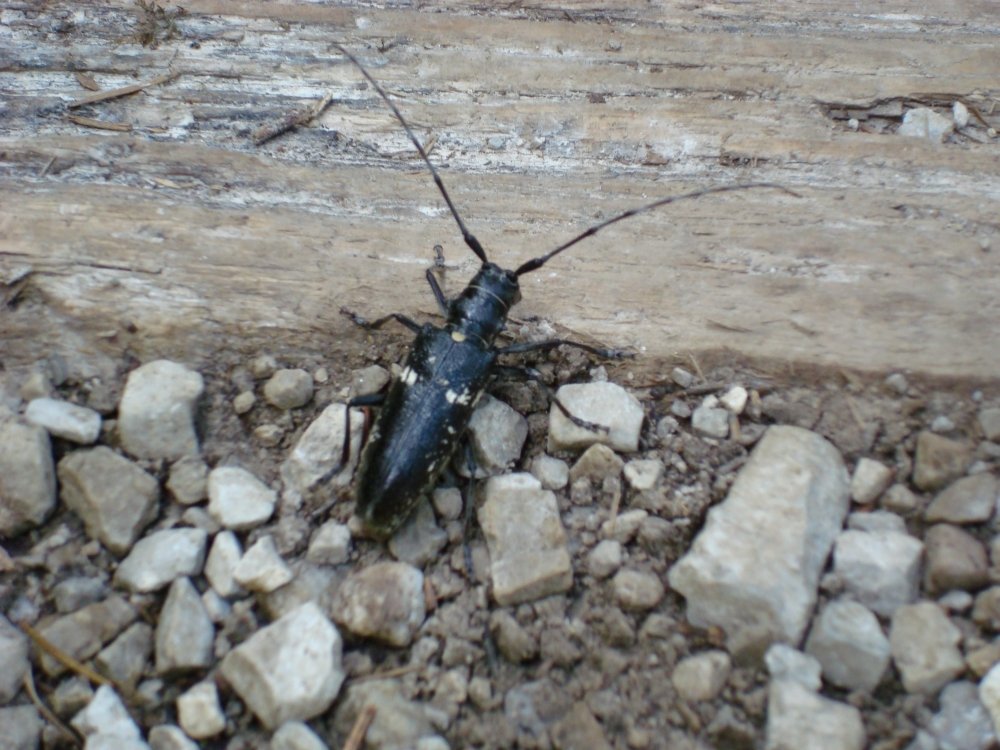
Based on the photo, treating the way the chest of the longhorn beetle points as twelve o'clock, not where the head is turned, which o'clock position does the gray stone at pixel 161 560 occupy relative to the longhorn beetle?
The gray stone is roughly at 6 o'clock from the longhorn beetle.

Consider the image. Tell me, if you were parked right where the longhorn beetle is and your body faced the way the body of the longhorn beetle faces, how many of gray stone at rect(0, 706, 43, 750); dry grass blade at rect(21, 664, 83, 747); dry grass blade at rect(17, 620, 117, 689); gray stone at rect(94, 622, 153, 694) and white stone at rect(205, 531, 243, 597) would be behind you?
5

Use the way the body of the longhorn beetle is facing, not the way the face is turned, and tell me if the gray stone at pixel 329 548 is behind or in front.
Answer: behind

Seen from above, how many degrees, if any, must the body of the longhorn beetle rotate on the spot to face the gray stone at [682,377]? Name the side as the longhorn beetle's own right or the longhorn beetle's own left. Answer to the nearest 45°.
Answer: approximately 45° to the longhorn beetle's own right

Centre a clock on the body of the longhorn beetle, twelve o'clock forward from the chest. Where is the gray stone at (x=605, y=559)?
The gray stone is roughly at 3 o'clock from the longhorn beetle.

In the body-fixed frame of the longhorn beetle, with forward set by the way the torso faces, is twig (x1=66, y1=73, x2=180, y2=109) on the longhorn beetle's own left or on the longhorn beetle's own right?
on the longhorn beetle's own left

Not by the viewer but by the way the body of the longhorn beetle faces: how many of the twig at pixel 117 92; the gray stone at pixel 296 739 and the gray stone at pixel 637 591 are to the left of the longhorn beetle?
1

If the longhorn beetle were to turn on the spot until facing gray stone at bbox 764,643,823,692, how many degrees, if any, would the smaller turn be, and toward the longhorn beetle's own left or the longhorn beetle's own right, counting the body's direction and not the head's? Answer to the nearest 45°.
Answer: approximately 90° to the longhorn beetle's own right

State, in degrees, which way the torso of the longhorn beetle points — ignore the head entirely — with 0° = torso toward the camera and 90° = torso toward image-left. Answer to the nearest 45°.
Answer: approximately 225°

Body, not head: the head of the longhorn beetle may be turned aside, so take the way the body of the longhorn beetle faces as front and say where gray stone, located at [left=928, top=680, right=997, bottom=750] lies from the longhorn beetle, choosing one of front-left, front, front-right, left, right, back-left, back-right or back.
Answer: right

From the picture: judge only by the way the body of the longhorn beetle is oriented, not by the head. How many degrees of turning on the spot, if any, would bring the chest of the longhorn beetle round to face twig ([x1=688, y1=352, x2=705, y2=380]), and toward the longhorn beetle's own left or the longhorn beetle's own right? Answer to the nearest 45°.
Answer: approximately 45° to the longhorn beetle's own right

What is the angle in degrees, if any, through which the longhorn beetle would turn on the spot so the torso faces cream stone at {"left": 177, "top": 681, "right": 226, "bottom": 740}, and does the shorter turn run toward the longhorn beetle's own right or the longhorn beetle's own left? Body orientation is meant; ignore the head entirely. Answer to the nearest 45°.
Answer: approximately 135° to the longhorn beetle's own right
